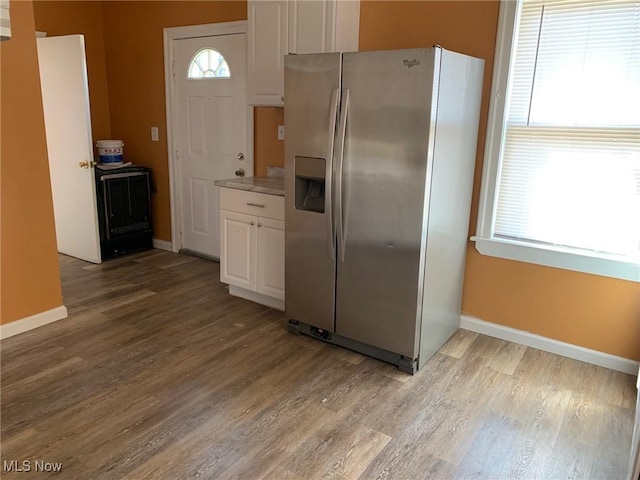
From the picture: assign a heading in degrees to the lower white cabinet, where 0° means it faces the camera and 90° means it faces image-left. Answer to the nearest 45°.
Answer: approximately 45°

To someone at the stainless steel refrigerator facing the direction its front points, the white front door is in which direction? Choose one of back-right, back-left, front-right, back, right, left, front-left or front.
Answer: right

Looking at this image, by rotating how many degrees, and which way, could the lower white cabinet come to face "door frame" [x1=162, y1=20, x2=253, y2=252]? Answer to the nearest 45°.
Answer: approximately 90° to its right

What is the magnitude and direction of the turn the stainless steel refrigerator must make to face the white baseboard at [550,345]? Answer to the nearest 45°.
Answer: approximately 135° to its left

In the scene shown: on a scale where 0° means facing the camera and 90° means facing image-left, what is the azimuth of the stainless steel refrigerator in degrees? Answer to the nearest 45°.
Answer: approximately 45°

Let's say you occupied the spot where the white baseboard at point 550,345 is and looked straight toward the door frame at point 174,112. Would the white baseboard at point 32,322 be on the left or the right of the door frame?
left

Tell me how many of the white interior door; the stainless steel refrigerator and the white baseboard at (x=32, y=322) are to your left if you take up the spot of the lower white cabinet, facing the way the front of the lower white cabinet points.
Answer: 1

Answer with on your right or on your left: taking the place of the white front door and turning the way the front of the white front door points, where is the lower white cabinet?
on your left
